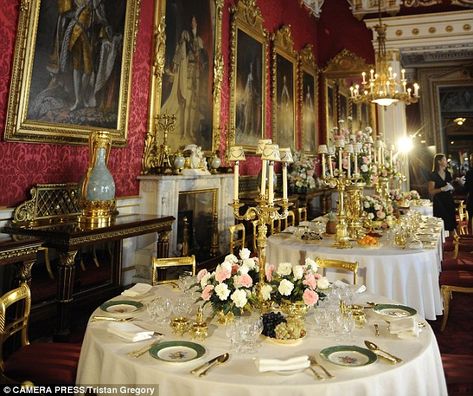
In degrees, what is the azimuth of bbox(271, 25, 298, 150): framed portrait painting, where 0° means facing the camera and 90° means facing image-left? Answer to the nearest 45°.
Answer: approximately 270°

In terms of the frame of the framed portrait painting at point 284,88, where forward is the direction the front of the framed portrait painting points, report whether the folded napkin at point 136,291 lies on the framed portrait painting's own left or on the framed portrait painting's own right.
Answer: on the framed portrait painting's own right

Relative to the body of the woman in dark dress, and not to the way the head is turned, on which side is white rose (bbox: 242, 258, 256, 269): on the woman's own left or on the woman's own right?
on the woman's own right

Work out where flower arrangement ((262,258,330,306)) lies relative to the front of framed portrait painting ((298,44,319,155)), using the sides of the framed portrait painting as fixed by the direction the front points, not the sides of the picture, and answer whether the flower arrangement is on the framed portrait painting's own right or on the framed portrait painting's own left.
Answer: on the framed portrait painting's own right

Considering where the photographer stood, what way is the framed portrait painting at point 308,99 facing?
facing to the right of the viewer

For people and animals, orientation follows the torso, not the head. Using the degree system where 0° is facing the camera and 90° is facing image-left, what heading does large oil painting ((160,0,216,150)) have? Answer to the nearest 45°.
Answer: approximately 315°

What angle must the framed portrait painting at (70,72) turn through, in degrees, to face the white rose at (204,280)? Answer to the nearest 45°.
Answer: approximately 45° to its right

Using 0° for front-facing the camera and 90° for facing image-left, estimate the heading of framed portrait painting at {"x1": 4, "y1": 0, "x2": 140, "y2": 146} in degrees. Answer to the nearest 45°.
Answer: approximately 315°

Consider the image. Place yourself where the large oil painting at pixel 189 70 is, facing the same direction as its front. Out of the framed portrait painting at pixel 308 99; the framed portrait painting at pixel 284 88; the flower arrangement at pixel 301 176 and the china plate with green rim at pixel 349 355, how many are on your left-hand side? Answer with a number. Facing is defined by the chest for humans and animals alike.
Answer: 3

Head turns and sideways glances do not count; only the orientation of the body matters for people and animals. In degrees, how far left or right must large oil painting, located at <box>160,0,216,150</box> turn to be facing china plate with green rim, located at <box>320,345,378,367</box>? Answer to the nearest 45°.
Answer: approximately 45° to its right

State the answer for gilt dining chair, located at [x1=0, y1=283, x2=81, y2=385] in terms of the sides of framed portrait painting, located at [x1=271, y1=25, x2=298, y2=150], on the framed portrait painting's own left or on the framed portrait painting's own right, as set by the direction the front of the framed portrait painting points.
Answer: on the framed portrait painting's own right

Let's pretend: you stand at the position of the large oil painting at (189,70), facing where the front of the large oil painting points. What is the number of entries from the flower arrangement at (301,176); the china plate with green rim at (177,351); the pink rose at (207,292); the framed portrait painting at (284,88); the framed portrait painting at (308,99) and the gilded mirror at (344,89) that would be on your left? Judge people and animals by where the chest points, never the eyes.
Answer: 4

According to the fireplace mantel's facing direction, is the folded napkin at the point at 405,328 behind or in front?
in front

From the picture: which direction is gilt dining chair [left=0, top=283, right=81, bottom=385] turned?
to the viewer's right
